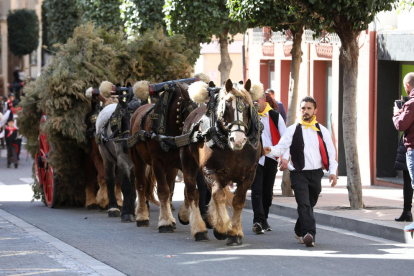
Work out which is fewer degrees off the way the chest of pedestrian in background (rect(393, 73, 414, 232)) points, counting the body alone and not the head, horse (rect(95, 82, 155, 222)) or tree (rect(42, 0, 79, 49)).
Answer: the horse

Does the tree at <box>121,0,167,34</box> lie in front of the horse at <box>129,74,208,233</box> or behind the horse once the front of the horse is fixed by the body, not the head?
behind

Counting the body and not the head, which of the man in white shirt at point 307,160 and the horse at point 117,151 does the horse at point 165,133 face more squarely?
the man in white shirt

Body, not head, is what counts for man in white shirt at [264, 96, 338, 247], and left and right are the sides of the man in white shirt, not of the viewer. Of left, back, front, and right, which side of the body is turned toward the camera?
front

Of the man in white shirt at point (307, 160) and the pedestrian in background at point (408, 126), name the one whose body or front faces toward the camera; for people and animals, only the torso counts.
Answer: the man in white shirt

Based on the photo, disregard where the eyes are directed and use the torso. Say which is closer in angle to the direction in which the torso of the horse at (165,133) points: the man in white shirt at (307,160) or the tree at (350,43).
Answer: the man in white shirt

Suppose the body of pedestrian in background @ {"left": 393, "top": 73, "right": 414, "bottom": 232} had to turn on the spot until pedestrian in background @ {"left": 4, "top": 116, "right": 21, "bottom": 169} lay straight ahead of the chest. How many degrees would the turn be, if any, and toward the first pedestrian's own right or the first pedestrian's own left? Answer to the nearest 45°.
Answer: approximately 45° to the first pedestrian's own right

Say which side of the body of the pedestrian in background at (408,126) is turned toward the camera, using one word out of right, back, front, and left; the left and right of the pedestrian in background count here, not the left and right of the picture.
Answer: left

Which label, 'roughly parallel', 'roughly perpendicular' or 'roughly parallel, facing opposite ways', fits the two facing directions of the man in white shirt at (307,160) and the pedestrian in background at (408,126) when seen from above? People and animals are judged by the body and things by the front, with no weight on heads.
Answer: roughly perpendicular

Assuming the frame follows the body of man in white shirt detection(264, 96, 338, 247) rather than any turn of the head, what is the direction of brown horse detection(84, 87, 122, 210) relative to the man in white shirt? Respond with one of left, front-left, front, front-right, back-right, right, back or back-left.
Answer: back-right

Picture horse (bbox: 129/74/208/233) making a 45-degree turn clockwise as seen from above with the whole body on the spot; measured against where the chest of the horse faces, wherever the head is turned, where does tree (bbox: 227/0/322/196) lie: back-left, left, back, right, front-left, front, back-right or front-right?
back-left

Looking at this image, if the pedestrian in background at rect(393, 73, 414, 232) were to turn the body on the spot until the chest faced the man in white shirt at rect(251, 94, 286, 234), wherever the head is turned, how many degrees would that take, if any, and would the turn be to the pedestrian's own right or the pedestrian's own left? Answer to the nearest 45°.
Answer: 0° — they already face them

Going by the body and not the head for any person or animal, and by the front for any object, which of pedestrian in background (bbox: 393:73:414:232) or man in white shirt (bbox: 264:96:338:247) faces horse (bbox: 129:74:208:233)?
the pedestrian in background

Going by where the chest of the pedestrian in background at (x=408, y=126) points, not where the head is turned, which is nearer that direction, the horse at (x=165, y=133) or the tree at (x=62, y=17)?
the horse

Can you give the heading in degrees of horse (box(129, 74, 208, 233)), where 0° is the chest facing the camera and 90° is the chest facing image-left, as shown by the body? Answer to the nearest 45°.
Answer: approximately 315°
